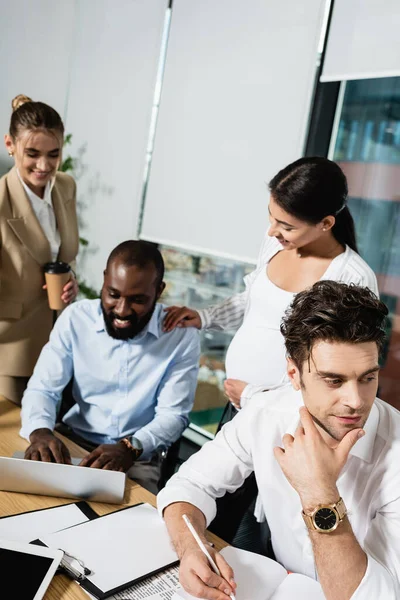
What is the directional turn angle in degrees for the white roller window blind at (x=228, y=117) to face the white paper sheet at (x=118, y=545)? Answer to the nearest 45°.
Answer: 0° — it already faces it

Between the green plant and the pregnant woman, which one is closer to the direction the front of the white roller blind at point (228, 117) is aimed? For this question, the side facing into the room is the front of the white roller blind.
the pregnant woman

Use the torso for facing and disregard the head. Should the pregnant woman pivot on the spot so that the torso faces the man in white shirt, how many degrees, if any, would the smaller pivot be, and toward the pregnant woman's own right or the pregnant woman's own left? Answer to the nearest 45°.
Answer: approximately 45° to the pregnant woman's own left

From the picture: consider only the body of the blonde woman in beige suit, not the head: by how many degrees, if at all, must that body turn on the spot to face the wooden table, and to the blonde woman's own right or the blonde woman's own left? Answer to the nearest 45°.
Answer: approximately 45° to the blonde woman's own right

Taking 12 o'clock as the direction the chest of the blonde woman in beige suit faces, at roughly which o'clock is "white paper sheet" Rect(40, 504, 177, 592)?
The white paper sheet is roughly at 1 o'clock from the blonde woman in beige suit.

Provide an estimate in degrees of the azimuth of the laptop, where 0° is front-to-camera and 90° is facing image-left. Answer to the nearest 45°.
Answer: approximately 180°

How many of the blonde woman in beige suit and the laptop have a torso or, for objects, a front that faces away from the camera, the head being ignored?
1

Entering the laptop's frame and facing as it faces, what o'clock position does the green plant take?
The green plant is roughly at 12 o'clock from the laptop.

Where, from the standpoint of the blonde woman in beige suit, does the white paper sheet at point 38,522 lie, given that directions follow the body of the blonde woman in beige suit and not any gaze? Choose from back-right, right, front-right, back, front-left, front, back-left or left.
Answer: front-right
